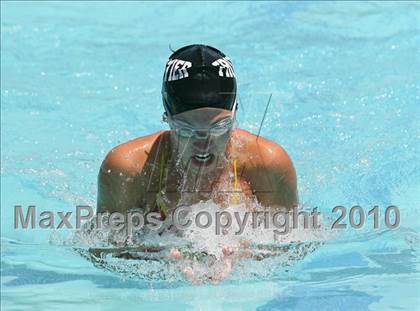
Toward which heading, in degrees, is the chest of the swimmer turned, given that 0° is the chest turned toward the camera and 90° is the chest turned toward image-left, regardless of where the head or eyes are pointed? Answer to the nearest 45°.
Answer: approximately 0°
